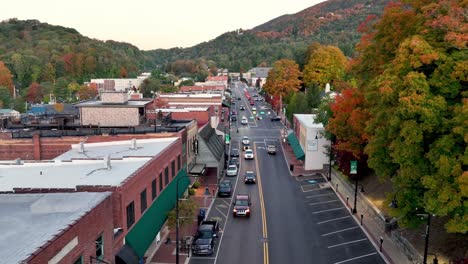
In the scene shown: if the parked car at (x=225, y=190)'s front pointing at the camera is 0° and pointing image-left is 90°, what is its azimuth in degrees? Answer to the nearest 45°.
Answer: approximately 0°

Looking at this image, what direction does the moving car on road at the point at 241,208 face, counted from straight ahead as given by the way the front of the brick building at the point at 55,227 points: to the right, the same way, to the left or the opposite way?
to the right

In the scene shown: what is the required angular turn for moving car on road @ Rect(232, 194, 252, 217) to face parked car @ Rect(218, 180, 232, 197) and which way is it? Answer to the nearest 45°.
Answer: approximately 180°

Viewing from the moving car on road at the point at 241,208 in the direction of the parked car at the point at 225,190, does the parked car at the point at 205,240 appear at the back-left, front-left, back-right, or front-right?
back-left

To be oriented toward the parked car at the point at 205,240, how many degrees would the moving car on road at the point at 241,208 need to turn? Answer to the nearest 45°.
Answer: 0° — it already faces it

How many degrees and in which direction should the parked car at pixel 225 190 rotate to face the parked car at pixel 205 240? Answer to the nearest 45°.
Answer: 0° — it already faces it

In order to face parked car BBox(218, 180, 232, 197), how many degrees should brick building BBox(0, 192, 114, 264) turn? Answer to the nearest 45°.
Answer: approximately 90° to its left

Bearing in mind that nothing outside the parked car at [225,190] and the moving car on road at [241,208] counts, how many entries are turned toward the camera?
2

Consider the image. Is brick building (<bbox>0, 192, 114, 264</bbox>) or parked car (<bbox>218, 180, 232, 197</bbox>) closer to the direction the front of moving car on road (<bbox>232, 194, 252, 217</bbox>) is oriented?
the brick building
